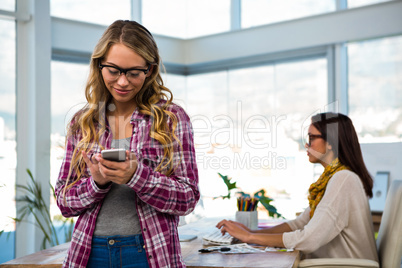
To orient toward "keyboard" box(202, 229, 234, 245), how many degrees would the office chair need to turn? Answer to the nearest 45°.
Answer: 0° — it already faces it

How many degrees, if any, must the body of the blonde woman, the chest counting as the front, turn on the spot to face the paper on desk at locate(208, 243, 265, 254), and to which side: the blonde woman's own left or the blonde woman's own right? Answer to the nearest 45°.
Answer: approximately 135° to the blonde woman's own left

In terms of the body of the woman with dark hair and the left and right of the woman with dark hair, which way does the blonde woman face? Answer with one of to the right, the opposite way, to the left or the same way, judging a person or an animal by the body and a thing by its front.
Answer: to the left

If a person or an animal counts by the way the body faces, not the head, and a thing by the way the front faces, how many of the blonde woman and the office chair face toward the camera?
1

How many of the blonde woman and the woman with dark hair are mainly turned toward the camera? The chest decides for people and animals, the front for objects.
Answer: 1

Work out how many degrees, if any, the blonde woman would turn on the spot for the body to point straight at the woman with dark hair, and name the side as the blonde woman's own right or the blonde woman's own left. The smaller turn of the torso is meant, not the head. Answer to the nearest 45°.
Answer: approximately 135° to the blonde woman's own left

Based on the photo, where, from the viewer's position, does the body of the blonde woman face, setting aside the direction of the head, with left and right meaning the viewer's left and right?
facing the viewer

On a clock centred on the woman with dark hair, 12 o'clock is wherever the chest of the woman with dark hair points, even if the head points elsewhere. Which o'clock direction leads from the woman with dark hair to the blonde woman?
The blonde woman is roughly at 10 o'clock from the woman with dark hair.

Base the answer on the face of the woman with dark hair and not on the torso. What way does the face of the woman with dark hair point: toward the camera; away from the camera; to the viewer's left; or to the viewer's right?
to the viewer's left

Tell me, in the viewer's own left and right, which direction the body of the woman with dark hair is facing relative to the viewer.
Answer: facing to the left of the viewer

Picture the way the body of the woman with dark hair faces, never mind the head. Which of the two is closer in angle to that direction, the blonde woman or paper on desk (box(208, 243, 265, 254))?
the paper on desk

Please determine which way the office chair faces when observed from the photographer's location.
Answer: facing to the left of the viewer

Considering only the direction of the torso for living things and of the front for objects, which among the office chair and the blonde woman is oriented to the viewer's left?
the office chair
